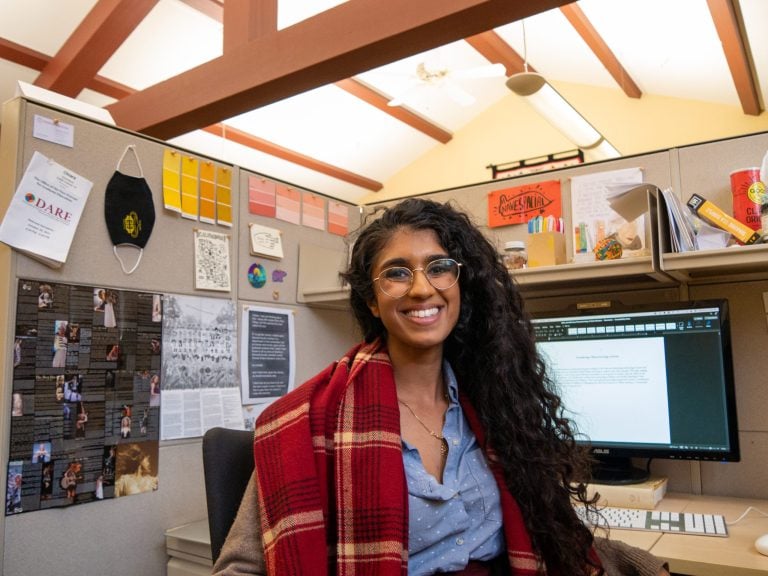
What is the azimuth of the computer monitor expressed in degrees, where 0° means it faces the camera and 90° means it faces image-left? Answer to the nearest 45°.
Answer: approximately 45°

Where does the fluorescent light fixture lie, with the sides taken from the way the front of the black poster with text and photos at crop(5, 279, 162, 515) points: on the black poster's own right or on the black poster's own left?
on the black poster's own left

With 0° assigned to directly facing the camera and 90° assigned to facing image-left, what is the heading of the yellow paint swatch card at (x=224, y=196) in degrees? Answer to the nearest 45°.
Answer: approximately 315°
